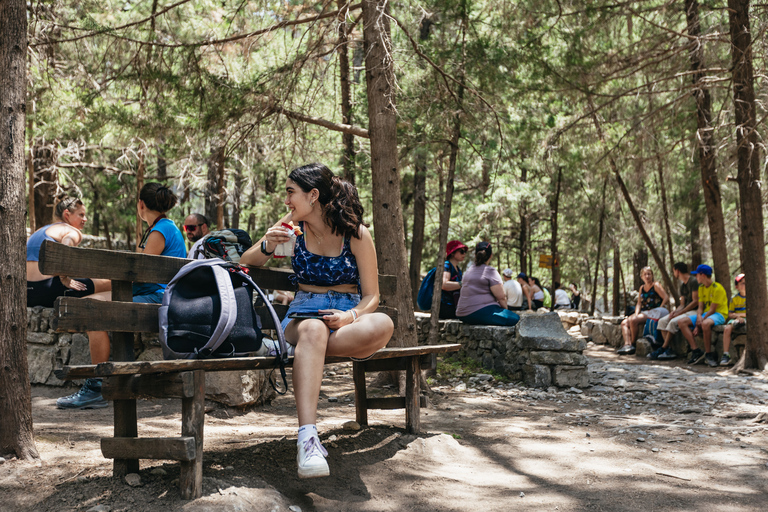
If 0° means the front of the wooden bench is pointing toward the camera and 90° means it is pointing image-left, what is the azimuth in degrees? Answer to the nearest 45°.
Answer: approximately 315°

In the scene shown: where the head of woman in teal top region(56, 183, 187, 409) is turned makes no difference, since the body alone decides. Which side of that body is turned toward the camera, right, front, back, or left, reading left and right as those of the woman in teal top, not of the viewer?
left

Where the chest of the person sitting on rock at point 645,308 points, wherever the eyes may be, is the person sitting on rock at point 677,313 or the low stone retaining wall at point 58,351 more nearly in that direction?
the low stone retaining wall

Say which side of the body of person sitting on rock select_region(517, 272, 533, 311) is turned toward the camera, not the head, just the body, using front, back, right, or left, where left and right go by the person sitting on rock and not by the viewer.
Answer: left

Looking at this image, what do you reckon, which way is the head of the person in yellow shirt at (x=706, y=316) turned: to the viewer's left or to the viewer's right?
to the viewer's left
